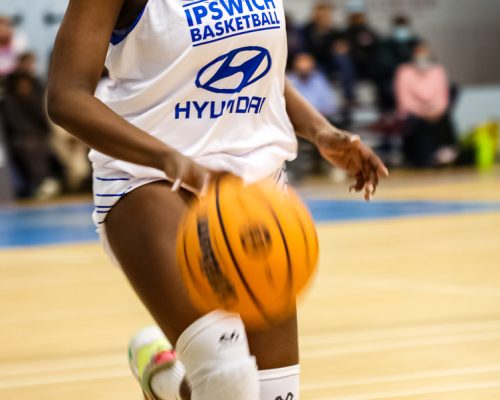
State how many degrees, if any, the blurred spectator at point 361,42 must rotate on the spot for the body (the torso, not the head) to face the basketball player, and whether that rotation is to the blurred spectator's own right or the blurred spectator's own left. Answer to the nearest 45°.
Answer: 0° — they already face them

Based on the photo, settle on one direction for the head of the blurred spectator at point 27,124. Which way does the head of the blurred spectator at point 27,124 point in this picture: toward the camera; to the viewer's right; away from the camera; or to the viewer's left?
toward the camera

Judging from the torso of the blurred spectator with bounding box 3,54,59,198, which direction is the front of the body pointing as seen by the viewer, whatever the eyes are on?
toward the camera

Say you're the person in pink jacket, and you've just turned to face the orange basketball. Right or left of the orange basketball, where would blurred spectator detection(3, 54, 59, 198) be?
right

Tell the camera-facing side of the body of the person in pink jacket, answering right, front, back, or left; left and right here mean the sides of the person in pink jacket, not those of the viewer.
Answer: front

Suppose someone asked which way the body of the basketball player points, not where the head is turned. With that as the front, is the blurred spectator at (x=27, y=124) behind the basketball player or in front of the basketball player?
behind

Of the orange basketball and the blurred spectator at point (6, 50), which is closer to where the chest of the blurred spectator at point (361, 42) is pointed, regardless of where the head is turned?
the orange basketball

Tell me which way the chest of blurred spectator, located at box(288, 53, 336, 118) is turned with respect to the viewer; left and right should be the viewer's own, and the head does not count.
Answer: facing the viewer

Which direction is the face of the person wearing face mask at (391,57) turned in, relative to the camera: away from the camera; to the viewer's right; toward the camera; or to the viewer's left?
toward the camera

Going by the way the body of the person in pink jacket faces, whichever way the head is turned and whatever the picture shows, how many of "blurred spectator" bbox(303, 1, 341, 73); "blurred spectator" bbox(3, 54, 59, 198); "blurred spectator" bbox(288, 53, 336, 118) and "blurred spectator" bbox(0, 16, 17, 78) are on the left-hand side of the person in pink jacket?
0

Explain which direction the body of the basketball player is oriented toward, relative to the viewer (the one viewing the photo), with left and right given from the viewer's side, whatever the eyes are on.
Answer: facing the viewer and to the right of the viewer

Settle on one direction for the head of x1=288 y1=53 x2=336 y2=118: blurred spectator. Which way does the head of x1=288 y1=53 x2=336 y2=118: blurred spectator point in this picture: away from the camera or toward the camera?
toward the camera

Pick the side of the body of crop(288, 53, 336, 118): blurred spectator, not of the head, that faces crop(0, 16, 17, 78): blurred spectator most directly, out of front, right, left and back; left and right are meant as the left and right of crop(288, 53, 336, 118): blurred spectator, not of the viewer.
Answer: right

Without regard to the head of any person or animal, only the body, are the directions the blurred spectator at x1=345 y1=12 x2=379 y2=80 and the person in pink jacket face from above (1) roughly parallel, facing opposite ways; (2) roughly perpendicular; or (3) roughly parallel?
roughly parallel

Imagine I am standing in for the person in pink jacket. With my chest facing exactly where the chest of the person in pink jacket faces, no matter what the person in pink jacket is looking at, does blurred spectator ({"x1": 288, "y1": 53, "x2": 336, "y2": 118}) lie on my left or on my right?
on my right

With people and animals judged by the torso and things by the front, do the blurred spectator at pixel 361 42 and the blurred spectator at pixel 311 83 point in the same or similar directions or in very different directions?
same or similar directions

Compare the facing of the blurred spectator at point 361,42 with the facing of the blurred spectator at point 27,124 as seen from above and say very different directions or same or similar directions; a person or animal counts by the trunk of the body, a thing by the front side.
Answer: same or similar directions

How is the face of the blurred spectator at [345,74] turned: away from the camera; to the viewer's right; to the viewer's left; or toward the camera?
toward the camera

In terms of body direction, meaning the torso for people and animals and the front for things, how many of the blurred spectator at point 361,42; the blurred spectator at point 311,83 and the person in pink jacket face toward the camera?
3

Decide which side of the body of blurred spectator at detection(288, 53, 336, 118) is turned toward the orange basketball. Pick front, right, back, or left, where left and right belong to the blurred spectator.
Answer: front
